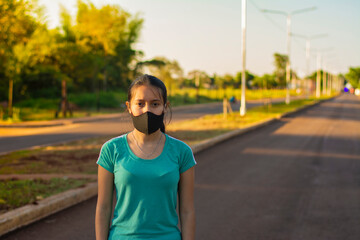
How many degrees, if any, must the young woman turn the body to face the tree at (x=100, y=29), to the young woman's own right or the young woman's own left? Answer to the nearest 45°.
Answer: approximately 180°

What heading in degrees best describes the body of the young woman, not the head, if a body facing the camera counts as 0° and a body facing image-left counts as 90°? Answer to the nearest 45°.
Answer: approximately 0°

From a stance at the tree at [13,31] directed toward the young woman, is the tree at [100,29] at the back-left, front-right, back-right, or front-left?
back-left

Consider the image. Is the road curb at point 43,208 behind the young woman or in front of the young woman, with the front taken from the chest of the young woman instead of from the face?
behind
